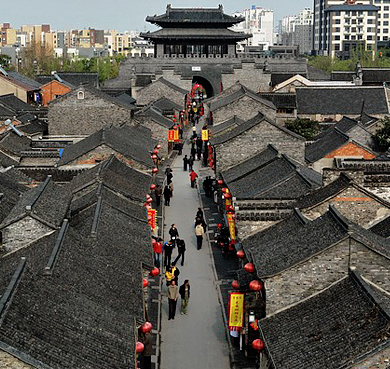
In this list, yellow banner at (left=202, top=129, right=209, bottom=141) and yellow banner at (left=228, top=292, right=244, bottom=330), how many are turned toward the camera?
2

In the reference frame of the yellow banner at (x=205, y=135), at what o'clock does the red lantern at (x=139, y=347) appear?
The red lantern is roughly at 12 o'clock from the yellow banner.

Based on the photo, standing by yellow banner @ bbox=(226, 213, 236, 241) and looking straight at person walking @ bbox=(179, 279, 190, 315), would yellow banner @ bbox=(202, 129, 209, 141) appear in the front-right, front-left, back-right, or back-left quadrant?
back-right

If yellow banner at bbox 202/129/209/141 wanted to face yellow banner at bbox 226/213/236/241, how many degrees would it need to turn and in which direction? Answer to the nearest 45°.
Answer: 0° — it already faces it

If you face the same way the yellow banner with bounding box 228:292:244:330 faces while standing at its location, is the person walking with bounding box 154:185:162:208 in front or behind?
behind

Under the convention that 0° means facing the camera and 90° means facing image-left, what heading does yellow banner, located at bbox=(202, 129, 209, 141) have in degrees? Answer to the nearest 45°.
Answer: approximately 0°

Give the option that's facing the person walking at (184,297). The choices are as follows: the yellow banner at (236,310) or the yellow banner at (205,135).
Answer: the yellow banner at (205,135)

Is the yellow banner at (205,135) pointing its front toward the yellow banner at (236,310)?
yes

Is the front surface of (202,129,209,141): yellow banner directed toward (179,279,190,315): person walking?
yes

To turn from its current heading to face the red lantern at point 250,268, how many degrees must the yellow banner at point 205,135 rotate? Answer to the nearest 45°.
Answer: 0° — it already faces it

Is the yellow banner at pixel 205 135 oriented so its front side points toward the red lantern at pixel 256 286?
yes

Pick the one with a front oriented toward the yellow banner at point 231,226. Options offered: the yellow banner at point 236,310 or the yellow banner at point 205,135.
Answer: the yellow banner at point 205,135

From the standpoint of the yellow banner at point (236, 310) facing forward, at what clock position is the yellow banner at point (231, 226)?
the yellow banner at point (231, 226) is roughly at 6 o'clock from the yellow banner at point (236, 310).

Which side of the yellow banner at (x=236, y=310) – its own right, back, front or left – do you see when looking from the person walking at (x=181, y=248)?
back

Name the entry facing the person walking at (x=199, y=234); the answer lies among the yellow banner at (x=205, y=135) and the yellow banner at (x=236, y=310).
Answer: the yellow banner at (x=205, y=135)
